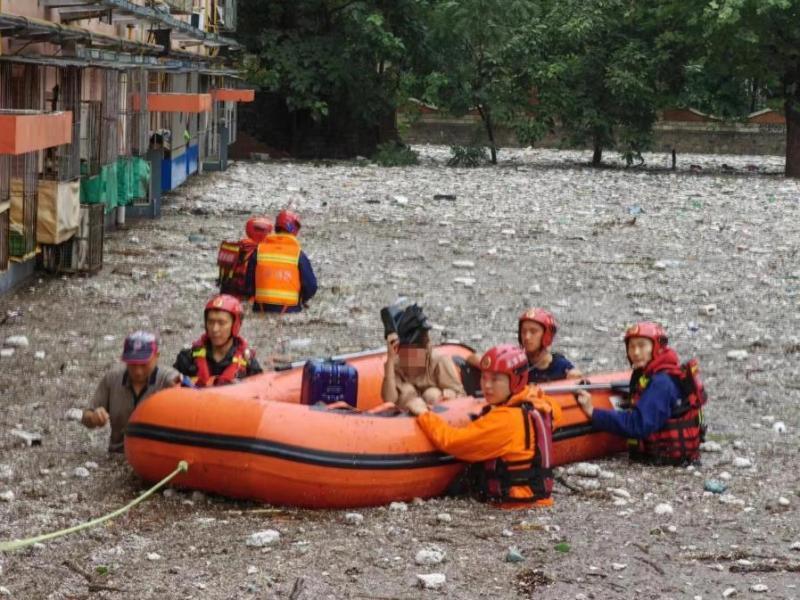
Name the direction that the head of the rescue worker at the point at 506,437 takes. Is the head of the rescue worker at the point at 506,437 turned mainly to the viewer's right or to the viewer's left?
to the viewer's left

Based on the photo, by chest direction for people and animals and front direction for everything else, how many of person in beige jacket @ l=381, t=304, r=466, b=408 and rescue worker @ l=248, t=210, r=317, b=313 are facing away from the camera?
1

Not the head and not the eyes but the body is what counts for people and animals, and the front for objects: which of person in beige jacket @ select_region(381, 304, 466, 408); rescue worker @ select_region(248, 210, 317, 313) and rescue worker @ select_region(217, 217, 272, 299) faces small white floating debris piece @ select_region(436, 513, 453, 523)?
the person in beige jacket

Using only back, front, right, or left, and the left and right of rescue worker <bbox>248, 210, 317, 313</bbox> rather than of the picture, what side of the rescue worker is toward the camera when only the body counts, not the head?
back

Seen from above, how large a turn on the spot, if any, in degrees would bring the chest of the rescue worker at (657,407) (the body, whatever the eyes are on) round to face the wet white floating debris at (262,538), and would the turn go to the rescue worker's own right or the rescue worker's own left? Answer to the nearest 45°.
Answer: approximately 45° to the rescue worker's own left

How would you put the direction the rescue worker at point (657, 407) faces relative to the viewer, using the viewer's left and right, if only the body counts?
facing to the left of the viewer

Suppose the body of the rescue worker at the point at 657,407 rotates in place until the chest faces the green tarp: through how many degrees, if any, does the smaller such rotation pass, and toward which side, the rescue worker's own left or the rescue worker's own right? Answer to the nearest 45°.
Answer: approximately 45° to the rescue worker's own right

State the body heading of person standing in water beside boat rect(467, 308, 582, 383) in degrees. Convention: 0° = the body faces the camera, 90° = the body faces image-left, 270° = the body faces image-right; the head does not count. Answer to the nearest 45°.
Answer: approximately 45°

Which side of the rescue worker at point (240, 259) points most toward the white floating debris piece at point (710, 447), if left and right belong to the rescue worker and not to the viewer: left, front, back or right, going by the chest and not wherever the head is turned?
right

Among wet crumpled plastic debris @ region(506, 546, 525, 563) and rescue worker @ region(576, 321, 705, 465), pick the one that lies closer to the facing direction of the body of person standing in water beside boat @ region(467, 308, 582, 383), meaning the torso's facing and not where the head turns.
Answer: the wet crumpled plastic debris

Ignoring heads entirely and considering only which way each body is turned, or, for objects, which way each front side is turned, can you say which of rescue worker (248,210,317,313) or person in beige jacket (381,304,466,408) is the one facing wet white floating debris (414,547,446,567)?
the person in beige jacket

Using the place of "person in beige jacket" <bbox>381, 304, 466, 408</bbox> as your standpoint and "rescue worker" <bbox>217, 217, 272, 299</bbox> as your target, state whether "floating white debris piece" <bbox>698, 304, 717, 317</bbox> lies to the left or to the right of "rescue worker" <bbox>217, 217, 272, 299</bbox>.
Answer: right
